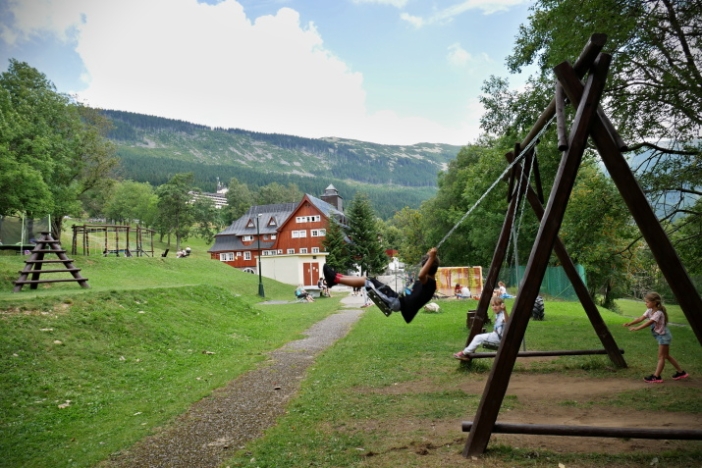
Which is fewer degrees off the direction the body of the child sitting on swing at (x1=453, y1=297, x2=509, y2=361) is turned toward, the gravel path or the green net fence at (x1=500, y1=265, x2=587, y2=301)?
the gravel path

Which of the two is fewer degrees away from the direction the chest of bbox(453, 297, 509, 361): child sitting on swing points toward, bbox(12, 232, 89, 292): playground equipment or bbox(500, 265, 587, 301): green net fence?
the playground equipment

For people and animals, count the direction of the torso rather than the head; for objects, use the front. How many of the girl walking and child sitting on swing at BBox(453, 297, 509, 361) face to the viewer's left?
2

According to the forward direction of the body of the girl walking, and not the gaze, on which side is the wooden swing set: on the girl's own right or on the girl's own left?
on the girl's own left

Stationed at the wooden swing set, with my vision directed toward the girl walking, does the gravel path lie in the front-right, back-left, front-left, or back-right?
back-left

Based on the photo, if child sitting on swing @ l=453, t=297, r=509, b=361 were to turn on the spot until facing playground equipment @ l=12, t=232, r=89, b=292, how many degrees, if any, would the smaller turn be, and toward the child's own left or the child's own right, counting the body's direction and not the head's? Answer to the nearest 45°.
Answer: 0° — they already face it

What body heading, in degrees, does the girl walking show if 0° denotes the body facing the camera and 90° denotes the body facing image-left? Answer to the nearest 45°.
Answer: approximately 90°

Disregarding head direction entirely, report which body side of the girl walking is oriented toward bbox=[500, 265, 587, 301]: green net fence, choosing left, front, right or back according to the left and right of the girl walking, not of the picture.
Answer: right

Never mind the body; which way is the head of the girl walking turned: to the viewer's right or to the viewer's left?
to the viewer's left

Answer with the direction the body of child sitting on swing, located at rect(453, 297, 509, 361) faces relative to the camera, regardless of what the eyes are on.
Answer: to the viewer's left
